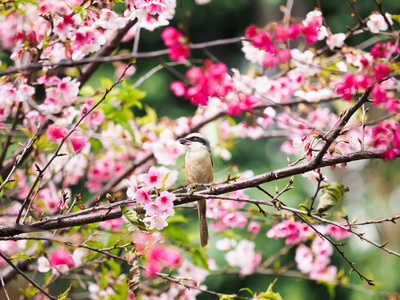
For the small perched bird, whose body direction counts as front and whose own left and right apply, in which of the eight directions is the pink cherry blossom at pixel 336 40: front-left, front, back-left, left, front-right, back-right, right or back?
left

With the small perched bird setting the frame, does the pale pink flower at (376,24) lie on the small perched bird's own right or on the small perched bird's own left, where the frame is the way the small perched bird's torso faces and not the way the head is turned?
on the small perched bird's own left

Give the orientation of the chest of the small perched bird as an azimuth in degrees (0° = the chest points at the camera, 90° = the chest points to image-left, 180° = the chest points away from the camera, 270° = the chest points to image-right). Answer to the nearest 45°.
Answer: approximately 45°
